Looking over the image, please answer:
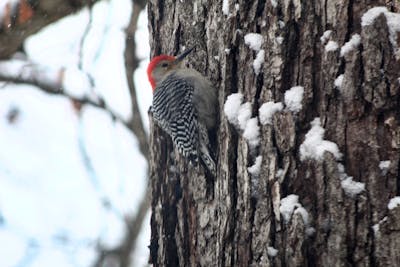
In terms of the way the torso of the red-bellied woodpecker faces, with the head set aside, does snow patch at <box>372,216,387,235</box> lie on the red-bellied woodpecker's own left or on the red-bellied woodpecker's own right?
on the red-bellied woodpecker's own right

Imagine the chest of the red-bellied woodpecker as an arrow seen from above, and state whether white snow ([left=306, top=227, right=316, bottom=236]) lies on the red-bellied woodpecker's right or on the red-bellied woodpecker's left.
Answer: on the red-bellied woodpecker's right

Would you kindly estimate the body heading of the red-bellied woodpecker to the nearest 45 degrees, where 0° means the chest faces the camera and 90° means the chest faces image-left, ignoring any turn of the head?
approximately 270°

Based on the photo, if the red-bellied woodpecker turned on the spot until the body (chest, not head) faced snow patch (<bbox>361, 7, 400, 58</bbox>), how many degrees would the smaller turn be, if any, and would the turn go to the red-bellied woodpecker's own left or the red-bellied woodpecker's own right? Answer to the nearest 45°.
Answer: approximately 45° to the red-bellied woodpecker's own right
